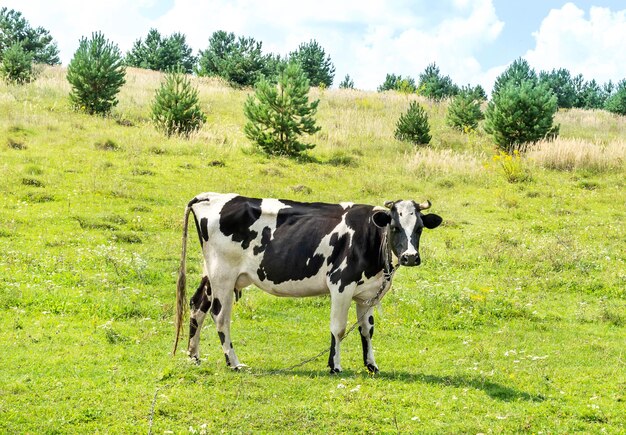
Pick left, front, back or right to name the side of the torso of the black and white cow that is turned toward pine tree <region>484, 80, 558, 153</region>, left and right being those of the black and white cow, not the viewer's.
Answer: left

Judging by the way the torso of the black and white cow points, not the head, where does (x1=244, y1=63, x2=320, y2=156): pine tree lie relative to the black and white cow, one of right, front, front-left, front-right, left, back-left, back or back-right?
left

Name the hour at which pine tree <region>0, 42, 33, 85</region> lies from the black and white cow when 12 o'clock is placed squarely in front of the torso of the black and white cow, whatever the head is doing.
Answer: The pine tree is roughly at 8 o'clock from the black and white cow.

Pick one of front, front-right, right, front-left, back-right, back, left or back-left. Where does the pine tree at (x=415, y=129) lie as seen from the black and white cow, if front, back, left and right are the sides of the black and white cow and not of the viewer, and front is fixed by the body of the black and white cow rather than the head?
left

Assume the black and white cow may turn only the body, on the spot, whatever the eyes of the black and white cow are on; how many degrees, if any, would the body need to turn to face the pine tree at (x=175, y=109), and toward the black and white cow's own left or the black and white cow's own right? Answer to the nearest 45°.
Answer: approximately 90° to the black and white cow's own left

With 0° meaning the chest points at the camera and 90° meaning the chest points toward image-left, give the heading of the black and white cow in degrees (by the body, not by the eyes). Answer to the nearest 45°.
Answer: approximately 270°
